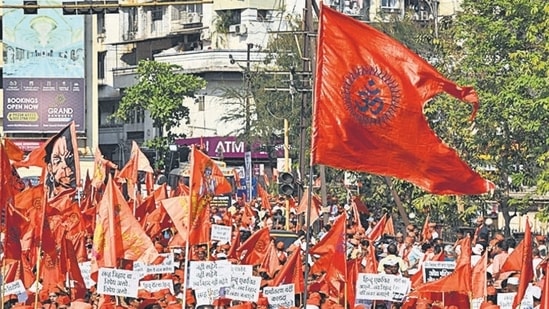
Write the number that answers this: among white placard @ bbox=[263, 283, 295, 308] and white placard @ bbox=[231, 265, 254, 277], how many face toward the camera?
2

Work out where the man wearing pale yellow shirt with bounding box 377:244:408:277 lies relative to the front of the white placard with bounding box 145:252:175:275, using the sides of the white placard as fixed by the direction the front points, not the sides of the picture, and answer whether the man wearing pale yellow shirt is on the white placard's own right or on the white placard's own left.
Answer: on the white placard's own left

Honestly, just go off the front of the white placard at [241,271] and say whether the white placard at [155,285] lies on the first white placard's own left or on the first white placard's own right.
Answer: on the first white placard's own right

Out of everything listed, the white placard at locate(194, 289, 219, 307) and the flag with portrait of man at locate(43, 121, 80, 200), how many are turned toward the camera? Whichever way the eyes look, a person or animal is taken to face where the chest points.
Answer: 2

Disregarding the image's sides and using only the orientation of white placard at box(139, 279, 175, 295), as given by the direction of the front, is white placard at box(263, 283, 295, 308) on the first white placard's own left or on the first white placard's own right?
on the first white placard's own left

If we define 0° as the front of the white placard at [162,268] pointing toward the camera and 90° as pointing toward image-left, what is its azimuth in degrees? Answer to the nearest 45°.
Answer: approximately 0°

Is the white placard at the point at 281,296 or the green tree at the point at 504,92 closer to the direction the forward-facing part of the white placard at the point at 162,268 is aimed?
the white placard
